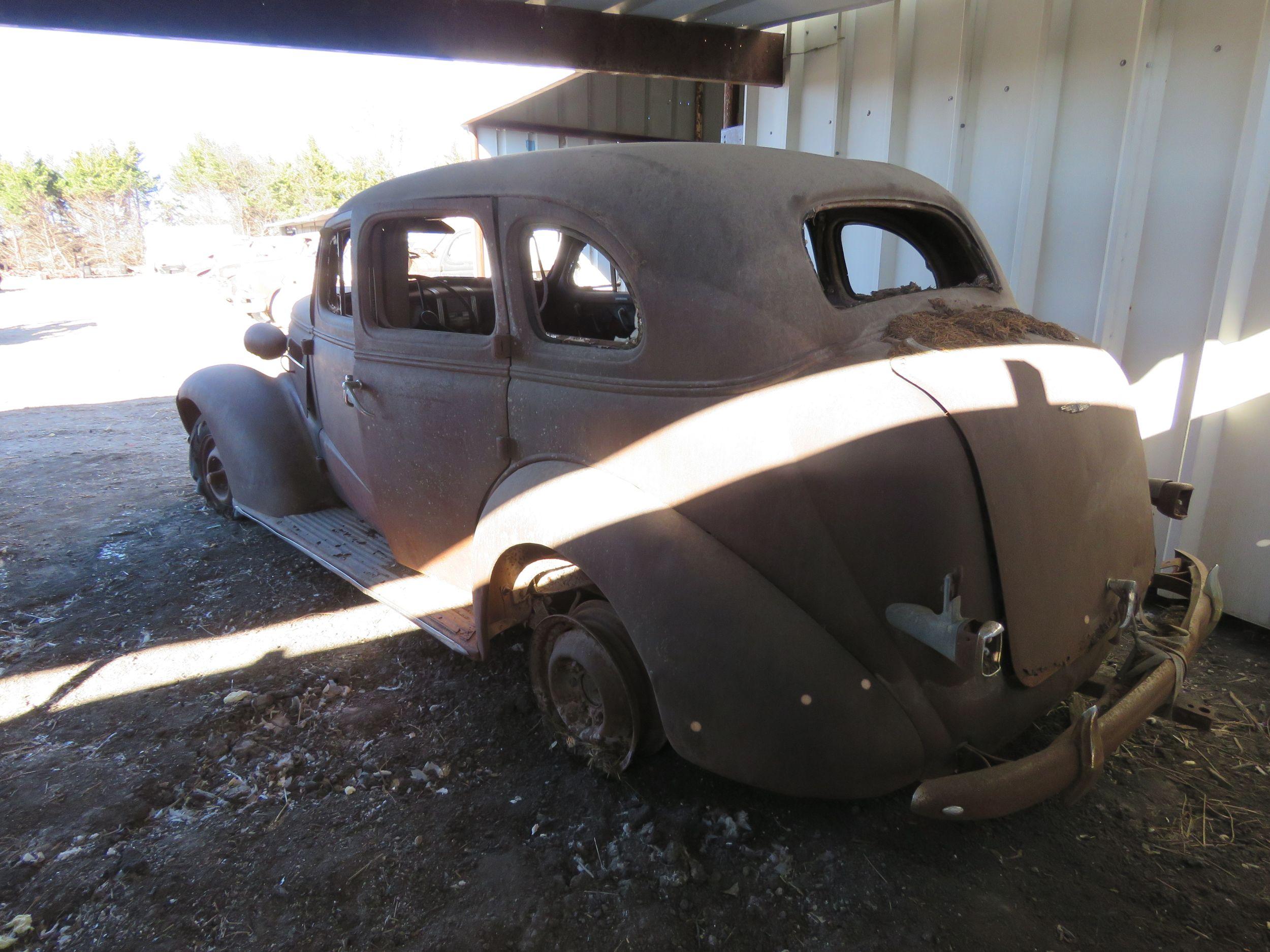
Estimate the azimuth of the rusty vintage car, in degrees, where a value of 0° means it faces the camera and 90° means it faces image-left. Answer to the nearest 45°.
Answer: approximately 135°
